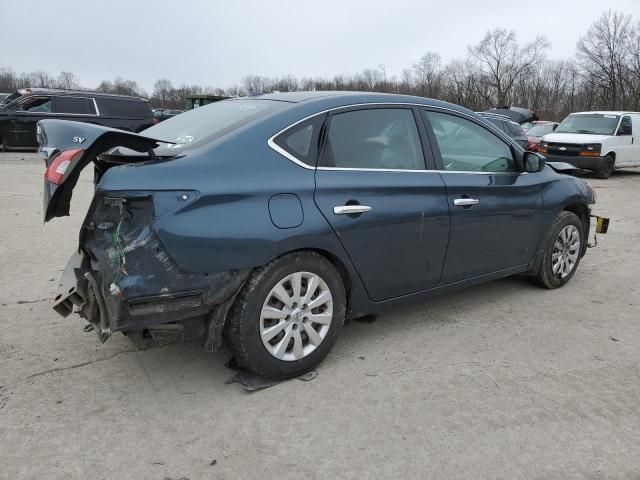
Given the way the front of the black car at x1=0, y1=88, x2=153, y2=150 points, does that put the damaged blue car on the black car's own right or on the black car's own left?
on the black car's own left

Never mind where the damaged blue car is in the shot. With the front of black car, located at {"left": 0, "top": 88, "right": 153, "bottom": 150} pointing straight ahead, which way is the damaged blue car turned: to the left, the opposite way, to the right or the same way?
the opposite way

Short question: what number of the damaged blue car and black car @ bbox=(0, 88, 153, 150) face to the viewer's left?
1

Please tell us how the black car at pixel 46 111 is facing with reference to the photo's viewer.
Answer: facing to the left of the viewer

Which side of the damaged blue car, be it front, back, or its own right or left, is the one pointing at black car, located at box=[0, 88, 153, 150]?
left

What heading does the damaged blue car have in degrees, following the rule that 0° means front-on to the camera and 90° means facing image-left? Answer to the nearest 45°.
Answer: approximately 225°

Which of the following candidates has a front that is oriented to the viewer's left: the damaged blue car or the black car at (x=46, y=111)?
the black car
